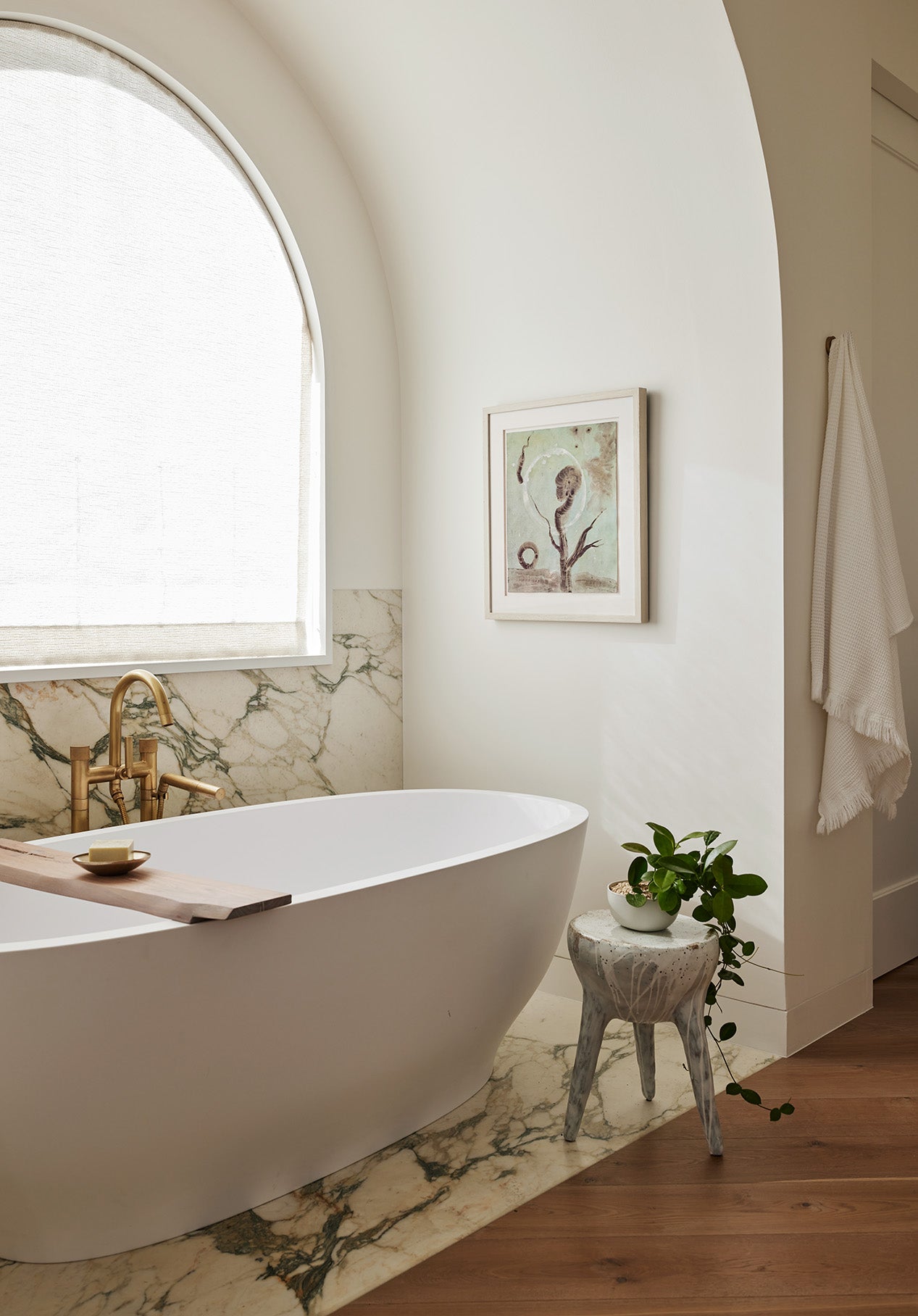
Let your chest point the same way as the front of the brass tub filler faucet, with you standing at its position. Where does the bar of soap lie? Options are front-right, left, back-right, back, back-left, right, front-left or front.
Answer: front-right

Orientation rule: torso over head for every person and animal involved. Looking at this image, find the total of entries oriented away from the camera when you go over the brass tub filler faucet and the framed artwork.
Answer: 0

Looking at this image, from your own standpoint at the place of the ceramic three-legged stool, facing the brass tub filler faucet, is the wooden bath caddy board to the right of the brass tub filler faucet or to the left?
left

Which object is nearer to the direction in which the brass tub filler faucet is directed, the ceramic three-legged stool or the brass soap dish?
the ceramic three-legged stool

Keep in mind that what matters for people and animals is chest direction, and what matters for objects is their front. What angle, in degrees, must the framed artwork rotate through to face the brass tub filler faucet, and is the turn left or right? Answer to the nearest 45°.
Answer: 0° — it already faces it

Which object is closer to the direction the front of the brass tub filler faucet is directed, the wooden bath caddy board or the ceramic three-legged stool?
the ceramic three-legged stool

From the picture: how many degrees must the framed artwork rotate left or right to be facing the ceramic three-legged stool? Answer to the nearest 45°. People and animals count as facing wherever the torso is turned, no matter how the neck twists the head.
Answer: approximately 45° to its left

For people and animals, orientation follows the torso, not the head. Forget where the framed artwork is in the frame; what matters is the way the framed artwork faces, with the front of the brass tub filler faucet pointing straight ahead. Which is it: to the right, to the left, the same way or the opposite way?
to the right

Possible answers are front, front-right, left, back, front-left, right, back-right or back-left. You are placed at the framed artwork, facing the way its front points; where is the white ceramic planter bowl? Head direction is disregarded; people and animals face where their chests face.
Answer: front-left

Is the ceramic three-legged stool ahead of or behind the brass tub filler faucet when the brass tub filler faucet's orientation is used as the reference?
ahead
